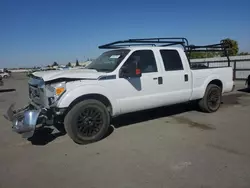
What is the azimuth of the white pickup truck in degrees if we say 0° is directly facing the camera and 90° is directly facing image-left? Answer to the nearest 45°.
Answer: approximately 45°
